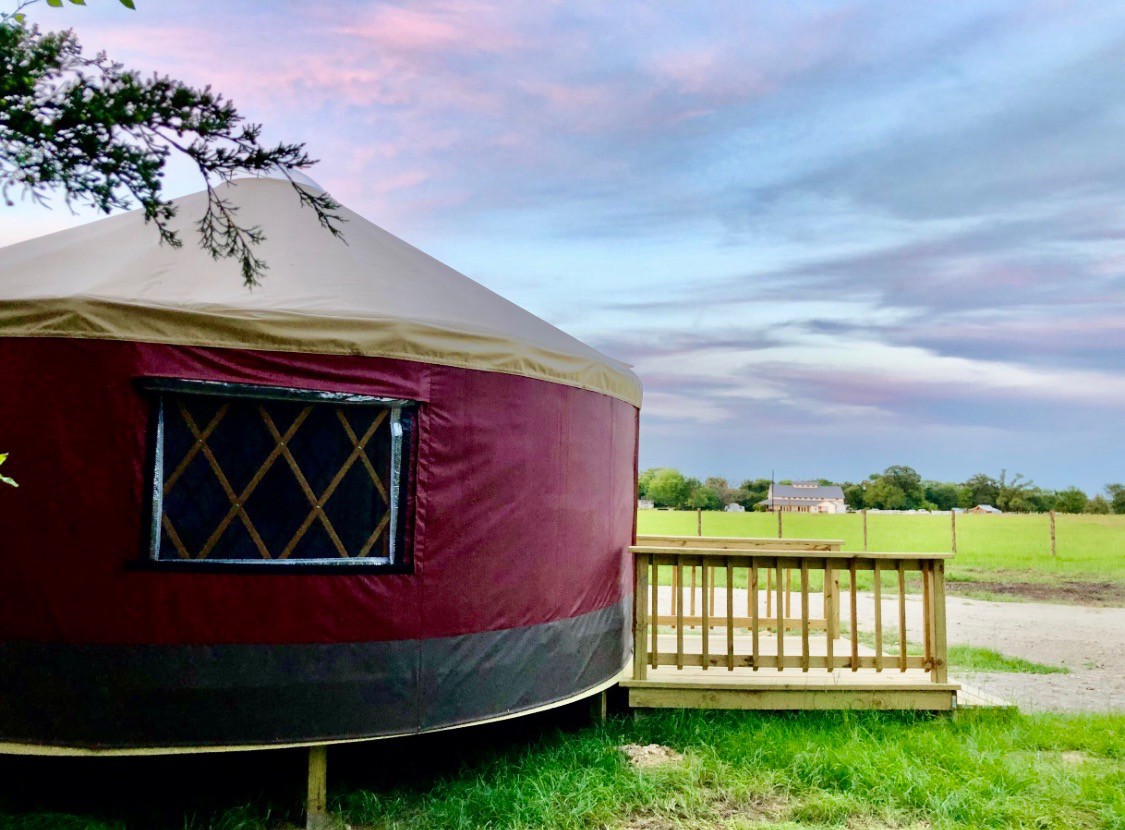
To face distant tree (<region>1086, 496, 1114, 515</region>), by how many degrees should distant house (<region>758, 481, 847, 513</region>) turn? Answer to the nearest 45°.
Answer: approximately 45° to its left

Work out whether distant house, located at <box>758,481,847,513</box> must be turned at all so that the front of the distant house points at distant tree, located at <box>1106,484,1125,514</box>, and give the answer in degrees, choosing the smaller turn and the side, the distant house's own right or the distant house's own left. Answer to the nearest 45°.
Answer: approximately 45° to the distant house's own left

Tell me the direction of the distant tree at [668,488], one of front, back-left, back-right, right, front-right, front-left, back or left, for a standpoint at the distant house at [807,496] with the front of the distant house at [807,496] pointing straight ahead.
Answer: front-right

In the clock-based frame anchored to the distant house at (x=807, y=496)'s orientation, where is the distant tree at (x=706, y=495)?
The distant tree is roughly at 2 o'clock from the distant house.

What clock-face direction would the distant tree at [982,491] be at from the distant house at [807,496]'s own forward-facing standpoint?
The distant tree is roughly at 10 o'clock from the distant house.

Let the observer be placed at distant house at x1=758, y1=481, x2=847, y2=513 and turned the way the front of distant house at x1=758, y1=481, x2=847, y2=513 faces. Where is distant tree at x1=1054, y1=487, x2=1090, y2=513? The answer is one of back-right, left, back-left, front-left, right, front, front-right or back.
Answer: front-left

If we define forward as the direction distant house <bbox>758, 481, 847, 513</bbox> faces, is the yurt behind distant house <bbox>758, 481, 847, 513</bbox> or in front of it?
in front

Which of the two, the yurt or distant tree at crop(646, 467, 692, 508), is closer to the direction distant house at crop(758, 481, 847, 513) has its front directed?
the yurt

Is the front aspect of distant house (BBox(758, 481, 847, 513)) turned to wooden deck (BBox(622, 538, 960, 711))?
yes

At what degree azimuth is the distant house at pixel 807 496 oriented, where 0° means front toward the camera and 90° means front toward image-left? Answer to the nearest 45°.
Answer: approximately 0°

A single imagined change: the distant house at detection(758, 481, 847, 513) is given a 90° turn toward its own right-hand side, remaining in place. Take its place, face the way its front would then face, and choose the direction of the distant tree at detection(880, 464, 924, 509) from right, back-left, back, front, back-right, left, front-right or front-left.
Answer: back

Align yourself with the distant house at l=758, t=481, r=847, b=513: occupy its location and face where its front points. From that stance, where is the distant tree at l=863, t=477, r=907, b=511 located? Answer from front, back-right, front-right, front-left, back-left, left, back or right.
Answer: front-left

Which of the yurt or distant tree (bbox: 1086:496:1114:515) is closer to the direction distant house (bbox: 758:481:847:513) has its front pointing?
the yurt

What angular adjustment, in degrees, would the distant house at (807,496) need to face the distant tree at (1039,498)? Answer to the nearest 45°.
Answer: approximately 45° to its left
